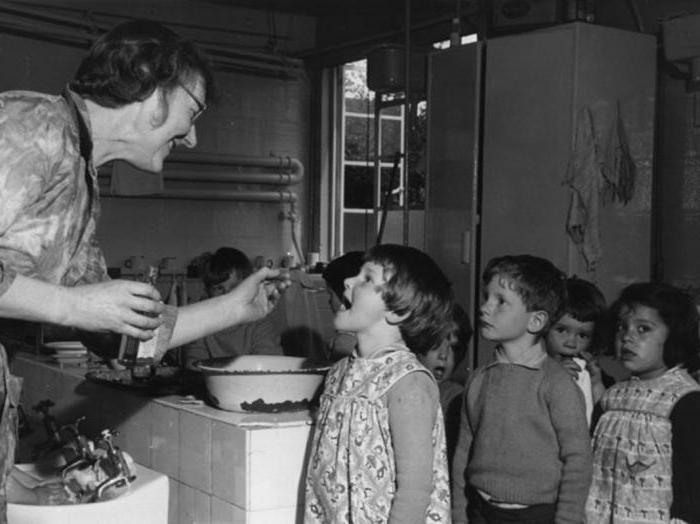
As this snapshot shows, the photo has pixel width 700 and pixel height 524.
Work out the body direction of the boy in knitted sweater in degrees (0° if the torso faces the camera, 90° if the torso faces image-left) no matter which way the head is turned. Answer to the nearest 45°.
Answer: approximately 45°

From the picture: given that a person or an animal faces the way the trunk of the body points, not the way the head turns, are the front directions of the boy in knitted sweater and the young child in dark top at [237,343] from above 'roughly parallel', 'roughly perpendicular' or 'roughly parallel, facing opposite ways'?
roughly parallel

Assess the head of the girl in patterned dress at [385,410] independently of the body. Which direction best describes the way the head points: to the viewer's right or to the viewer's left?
to the viewer's left

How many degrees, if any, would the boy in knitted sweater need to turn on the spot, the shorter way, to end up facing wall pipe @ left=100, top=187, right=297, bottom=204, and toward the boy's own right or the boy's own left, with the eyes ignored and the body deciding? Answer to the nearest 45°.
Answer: approximately 90° to the boy's own right

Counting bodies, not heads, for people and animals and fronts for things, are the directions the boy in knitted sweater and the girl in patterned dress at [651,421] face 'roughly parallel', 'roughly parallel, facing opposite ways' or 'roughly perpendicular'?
roughly parallel

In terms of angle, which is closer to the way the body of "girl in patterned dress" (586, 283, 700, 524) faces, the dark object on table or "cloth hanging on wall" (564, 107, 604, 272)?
the dark object on table

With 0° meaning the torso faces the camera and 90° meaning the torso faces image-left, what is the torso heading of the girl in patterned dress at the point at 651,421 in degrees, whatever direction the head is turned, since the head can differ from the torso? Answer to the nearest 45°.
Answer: approximately 45°

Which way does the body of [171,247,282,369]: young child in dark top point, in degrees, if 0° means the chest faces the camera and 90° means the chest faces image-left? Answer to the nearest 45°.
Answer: approximately 45°

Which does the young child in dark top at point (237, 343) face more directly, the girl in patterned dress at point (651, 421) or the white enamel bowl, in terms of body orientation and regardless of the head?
the white enamel bowl

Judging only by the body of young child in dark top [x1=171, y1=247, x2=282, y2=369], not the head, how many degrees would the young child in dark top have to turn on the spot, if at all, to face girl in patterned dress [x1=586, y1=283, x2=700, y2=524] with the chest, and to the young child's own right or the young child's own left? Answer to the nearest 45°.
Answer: approximately 90° to the young child's own left

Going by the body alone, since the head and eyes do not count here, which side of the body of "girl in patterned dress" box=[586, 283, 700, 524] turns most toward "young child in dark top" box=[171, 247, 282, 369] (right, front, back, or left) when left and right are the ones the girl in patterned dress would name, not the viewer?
right

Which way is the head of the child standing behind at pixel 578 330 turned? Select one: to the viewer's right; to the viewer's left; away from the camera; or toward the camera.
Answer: toward the camera

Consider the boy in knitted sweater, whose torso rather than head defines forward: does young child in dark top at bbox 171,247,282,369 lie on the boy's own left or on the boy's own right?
on the boy's own right

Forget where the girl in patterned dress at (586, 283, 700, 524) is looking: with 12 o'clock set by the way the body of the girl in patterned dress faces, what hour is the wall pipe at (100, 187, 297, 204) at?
The wall pipe is roughly at 3 o'clock from the girl in patterned dress.

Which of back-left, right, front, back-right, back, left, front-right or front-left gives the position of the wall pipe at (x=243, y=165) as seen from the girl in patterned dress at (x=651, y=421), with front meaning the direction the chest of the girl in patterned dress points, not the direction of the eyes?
right
